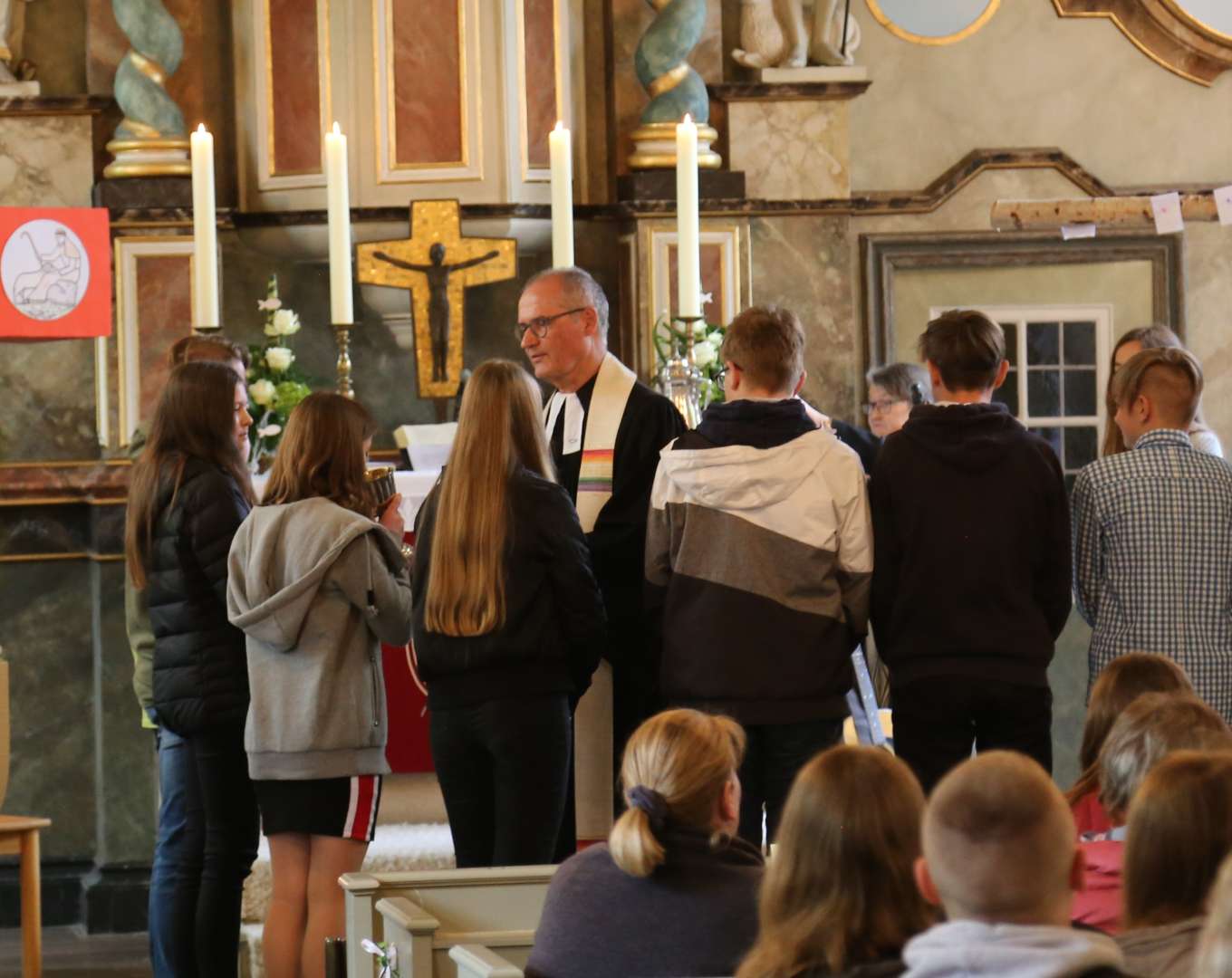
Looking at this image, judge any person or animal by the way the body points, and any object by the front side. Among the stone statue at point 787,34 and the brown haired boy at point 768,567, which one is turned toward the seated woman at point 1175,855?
the stone statue

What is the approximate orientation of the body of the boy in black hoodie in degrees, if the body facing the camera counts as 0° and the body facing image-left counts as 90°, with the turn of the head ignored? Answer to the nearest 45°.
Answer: approximately 180°

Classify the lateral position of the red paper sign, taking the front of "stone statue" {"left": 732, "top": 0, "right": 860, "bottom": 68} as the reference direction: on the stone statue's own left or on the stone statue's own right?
on the stone statue's own right

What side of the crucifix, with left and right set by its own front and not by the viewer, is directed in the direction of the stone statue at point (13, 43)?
right

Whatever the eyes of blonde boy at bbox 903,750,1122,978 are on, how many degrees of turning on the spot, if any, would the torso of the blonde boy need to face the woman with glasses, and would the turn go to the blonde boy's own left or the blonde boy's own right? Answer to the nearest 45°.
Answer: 0° — they already face them

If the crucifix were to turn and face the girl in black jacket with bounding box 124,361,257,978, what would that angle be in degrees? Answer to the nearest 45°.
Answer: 0° — it already faces them

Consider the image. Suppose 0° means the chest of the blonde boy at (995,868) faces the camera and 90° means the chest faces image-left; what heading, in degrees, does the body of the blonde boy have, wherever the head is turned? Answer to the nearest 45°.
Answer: approximately 180°

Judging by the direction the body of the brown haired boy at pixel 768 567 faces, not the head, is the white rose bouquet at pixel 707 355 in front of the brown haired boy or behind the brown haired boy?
in front

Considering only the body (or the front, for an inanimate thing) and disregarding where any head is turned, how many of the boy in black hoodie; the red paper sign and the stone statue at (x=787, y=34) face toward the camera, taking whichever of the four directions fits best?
2

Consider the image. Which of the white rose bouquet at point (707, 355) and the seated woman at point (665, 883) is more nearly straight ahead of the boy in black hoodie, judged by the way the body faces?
the white rose bouquet

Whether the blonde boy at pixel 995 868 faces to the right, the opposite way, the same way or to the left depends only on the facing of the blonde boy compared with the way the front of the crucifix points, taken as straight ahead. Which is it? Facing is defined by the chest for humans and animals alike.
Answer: the opposite way

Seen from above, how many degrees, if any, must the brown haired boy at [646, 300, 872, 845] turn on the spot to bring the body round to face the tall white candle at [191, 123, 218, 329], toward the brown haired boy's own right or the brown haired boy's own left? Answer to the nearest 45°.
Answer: approximately 45° to the brown haired boy's own left

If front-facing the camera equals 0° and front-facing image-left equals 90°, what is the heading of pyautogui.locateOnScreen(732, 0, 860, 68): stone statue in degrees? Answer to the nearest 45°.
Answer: approximately 0°

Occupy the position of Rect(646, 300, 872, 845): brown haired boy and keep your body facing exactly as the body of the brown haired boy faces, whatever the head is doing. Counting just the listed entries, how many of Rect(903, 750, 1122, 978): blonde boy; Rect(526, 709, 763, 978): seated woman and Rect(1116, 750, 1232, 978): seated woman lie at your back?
3

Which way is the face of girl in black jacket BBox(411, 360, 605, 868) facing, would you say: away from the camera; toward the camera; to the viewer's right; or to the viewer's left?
away from the camera

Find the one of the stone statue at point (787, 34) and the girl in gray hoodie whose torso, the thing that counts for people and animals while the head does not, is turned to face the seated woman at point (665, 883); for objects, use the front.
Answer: the stone statue
